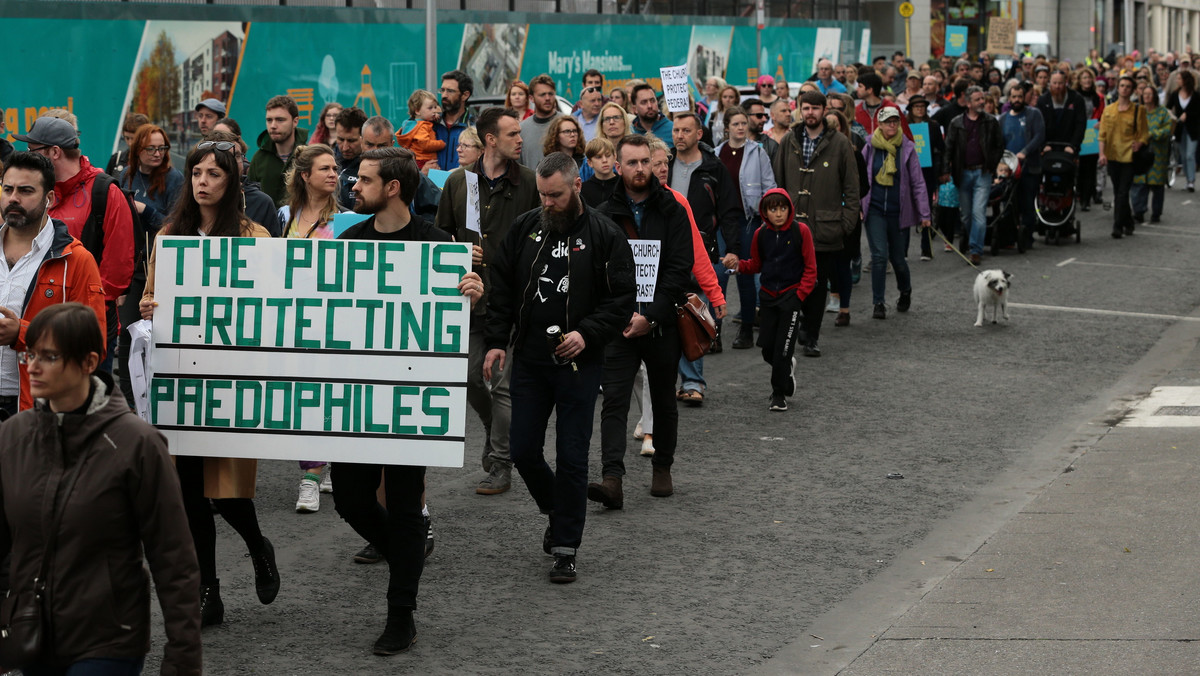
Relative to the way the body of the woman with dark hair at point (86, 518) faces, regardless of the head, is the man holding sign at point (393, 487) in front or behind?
behind

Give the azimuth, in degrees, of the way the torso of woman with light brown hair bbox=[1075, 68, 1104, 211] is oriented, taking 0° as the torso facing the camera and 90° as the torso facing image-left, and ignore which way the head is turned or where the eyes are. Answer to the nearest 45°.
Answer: approximately 0°

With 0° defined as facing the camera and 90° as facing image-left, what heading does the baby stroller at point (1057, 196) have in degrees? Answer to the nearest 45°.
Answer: approximately 0°

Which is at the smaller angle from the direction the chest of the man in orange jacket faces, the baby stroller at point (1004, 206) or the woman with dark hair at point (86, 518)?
the woman with dark hair

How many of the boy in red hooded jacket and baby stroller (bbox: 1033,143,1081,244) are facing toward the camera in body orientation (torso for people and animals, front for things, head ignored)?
2
